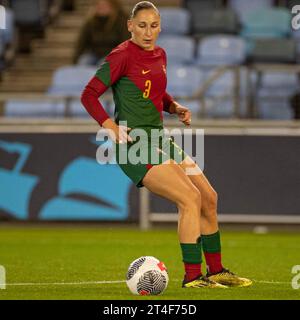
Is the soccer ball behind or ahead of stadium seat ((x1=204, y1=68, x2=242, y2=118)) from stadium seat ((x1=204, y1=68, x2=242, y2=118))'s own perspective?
ahead

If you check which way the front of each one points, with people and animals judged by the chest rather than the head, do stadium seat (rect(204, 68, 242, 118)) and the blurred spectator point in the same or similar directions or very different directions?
same or similar directions

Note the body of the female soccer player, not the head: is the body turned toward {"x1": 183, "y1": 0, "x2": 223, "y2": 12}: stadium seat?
no

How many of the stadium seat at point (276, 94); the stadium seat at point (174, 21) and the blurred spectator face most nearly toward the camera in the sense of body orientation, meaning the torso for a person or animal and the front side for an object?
3

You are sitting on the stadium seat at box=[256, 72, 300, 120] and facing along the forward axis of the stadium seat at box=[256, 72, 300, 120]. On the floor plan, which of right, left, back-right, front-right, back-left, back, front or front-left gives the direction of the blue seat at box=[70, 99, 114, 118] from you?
right

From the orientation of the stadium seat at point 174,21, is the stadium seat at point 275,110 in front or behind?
in front

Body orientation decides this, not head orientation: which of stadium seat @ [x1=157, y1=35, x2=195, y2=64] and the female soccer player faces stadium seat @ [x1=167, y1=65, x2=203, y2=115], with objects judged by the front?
stadium seat @ [x1=157, y1=35, x2=195, y2=64]

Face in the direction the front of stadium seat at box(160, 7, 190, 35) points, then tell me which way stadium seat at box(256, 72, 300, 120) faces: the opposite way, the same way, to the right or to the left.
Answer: the same way

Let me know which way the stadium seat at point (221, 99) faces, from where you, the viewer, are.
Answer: facing the viewer

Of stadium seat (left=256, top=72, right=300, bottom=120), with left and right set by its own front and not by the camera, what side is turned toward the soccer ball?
front

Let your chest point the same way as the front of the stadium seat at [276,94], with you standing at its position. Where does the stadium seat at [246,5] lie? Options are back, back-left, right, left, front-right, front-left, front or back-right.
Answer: back

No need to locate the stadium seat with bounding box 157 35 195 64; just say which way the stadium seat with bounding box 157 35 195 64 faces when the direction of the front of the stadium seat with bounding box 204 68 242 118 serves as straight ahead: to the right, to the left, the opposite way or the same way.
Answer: the same way

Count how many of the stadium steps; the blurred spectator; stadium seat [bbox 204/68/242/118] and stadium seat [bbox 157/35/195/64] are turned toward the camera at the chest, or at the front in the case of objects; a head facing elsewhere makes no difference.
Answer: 4

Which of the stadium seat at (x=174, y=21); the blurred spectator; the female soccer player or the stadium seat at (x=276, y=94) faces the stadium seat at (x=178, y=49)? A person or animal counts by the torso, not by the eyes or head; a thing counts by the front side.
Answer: the stadium seat at (x=174, y=21)

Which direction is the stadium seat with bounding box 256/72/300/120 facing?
toward the camera

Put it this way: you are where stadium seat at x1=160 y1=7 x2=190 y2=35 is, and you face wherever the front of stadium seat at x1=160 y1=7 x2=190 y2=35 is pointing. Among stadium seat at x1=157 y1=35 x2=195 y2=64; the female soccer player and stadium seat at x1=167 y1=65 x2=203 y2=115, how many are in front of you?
3

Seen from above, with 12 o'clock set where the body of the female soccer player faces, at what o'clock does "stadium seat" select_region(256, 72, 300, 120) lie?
The stadium seat is roughly at 8 o'clock from the female soccer player.
